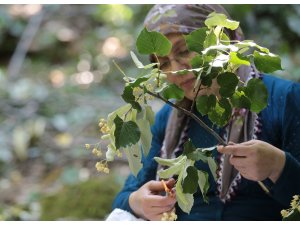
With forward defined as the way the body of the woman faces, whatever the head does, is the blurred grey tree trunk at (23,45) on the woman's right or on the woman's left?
on the woman's right

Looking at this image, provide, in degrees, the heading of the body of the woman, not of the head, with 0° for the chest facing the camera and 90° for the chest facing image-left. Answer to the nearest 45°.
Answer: approximately 45°
